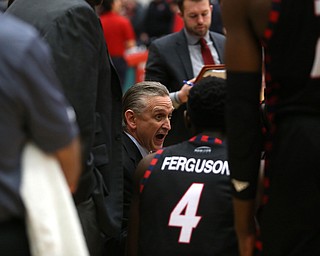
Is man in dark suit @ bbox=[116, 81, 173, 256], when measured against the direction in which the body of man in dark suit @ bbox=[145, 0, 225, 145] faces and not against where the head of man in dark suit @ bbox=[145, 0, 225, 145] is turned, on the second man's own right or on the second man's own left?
on the second man's own right

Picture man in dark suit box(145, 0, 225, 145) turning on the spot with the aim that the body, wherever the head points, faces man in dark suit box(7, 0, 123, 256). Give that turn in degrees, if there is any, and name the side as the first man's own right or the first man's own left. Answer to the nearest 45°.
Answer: approximately 45° to the first man's own right

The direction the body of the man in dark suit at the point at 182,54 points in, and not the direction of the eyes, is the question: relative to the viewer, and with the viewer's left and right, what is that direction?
facing the viewer and to the right of the viewer

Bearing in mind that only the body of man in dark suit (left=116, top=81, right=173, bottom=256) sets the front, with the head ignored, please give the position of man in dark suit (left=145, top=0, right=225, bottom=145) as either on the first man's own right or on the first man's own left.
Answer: on the first man's own left

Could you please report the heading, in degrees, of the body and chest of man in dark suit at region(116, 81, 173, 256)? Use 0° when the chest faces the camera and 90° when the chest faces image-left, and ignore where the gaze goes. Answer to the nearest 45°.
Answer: approximately 315°

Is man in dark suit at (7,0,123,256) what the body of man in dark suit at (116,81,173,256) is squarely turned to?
no

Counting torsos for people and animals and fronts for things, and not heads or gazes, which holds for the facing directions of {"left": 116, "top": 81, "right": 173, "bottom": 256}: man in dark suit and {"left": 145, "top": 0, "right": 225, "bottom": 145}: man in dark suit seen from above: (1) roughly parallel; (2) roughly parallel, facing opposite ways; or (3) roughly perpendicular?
roughly parallel

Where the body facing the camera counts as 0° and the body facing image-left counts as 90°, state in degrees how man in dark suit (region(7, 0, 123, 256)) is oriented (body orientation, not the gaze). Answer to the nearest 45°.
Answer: approximately 270°
